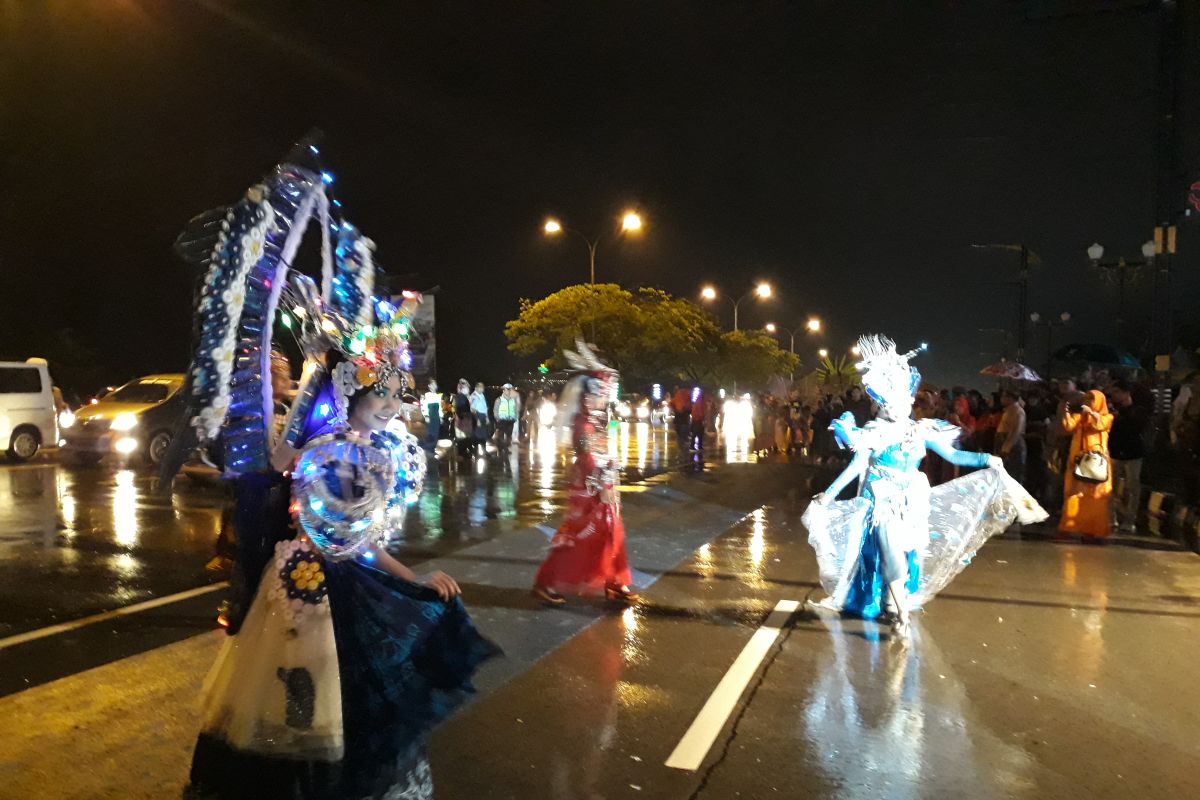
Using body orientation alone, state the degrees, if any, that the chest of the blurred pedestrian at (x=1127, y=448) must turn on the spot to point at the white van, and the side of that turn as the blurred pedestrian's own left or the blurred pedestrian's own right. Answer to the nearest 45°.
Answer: approximately 45° to the blurred pedestrian's own right

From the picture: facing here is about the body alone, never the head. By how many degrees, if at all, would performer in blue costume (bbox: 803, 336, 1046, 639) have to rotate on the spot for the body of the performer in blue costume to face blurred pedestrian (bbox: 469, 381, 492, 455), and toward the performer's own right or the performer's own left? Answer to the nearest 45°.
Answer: approximately 135° to the performer's own right

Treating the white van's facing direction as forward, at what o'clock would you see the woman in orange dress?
The woman in orange dress is roughly at 8 o'clock from the white van.

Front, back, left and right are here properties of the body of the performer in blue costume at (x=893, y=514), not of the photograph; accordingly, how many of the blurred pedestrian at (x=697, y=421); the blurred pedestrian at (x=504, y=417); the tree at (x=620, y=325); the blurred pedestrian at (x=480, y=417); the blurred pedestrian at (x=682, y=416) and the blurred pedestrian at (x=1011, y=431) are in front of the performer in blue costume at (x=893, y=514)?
0

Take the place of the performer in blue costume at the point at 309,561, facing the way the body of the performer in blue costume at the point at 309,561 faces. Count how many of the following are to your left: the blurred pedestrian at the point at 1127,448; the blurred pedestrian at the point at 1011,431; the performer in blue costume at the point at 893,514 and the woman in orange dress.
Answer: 4

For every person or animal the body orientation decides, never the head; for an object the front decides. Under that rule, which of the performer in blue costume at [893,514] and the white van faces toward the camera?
the performer in blue costume

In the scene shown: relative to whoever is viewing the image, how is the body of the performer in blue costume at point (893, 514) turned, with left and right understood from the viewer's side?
facing the viewer

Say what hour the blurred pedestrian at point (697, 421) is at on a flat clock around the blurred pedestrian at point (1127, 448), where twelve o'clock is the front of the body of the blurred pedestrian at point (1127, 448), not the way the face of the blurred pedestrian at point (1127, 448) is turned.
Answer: the blurred pedestrian at point (697, 421) is roughly at 3 o'clock from the blurred pedestrian at point (1127, 448).

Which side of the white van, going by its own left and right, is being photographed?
left

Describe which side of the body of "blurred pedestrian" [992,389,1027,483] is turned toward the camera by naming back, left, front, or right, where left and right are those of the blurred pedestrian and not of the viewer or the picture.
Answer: left

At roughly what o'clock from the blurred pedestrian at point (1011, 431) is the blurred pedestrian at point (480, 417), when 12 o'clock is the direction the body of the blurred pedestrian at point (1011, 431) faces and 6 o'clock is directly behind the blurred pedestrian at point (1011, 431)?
the blurred pedestrian at point (480, 417) is roughly at 1 o'clock from the blurred pedestrian at point (1011, 431).

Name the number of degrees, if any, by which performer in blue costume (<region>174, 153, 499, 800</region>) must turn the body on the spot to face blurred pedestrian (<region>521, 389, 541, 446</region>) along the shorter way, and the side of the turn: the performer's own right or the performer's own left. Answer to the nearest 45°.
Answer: approximately 135° to the performer's own left

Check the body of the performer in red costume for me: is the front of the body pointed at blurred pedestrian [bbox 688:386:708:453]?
no
